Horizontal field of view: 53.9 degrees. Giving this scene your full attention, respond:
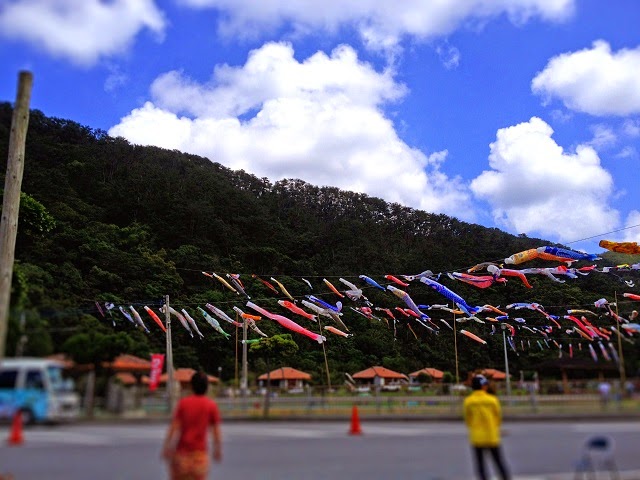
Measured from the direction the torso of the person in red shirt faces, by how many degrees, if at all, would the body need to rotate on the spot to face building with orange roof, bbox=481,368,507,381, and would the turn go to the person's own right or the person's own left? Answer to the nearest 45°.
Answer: approximately 45° to the person's own right

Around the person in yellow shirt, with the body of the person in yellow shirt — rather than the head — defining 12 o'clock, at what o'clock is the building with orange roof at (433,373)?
The building with orange roof is roughly at 12 o'clock from the person in yellow shirt.

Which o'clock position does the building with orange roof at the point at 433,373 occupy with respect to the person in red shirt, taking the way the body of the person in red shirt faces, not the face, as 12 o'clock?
The building with orange roof is roughly at 1 o'clock from the person in red shirt.

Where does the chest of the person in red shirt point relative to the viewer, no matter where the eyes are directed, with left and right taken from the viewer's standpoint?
facing away from the viewer

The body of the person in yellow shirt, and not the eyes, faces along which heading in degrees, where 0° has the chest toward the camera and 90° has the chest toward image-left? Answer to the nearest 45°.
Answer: approximately 180°

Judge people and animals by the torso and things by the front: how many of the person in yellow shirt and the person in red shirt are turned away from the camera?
2

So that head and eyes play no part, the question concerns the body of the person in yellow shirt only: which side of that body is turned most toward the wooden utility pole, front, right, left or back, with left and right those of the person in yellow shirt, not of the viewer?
left

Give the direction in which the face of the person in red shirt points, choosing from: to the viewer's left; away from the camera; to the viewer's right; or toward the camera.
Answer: away from the camera

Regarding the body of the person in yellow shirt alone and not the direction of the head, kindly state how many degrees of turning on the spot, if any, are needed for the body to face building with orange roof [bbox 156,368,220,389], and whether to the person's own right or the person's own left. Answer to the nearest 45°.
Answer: approximately 45° to the person's own left

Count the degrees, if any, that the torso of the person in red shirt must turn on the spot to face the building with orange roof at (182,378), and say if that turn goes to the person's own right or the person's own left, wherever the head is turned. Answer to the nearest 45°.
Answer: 0° — they already face it
